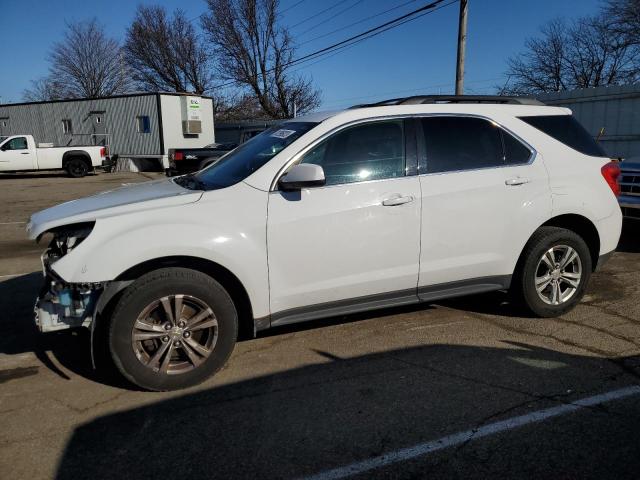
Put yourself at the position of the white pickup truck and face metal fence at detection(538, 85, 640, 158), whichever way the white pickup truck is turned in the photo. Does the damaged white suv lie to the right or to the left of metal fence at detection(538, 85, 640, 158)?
right

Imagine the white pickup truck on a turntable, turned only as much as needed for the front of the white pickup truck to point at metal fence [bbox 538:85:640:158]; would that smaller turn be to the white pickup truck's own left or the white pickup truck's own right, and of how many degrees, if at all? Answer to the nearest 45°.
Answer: approximately 135° to the white pickup truck's own left

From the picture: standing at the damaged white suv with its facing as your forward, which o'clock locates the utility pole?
The utility pole is roughly at 5 o'clock from the damaged white suv.

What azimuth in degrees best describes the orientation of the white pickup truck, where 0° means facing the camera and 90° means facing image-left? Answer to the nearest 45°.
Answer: approximately 90°

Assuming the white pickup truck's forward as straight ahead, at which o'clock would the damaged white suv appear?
The damaged white suv is roughly at 9 o'clock from the white pickup truck.

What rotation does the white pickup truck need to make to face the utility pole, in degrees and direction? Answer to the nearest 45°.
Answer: approximately 135° to its left

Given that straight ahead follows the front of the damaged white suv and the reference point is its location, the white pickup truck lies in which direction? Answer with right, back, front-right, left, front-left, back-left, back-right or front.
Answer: right

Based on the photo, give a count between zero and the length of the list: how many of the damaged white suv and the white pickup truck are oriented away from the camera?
0

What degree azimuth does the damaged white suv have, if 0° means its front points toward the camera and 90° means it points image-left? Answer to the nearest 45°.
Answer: approximately 45°

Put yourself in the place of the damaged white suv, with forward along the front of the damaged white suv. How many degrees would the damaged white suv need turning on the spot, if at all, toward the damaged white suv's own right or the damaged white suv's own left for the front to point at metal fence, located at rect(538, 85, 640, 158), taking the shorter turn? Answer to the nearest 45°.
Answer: approximately 180°
